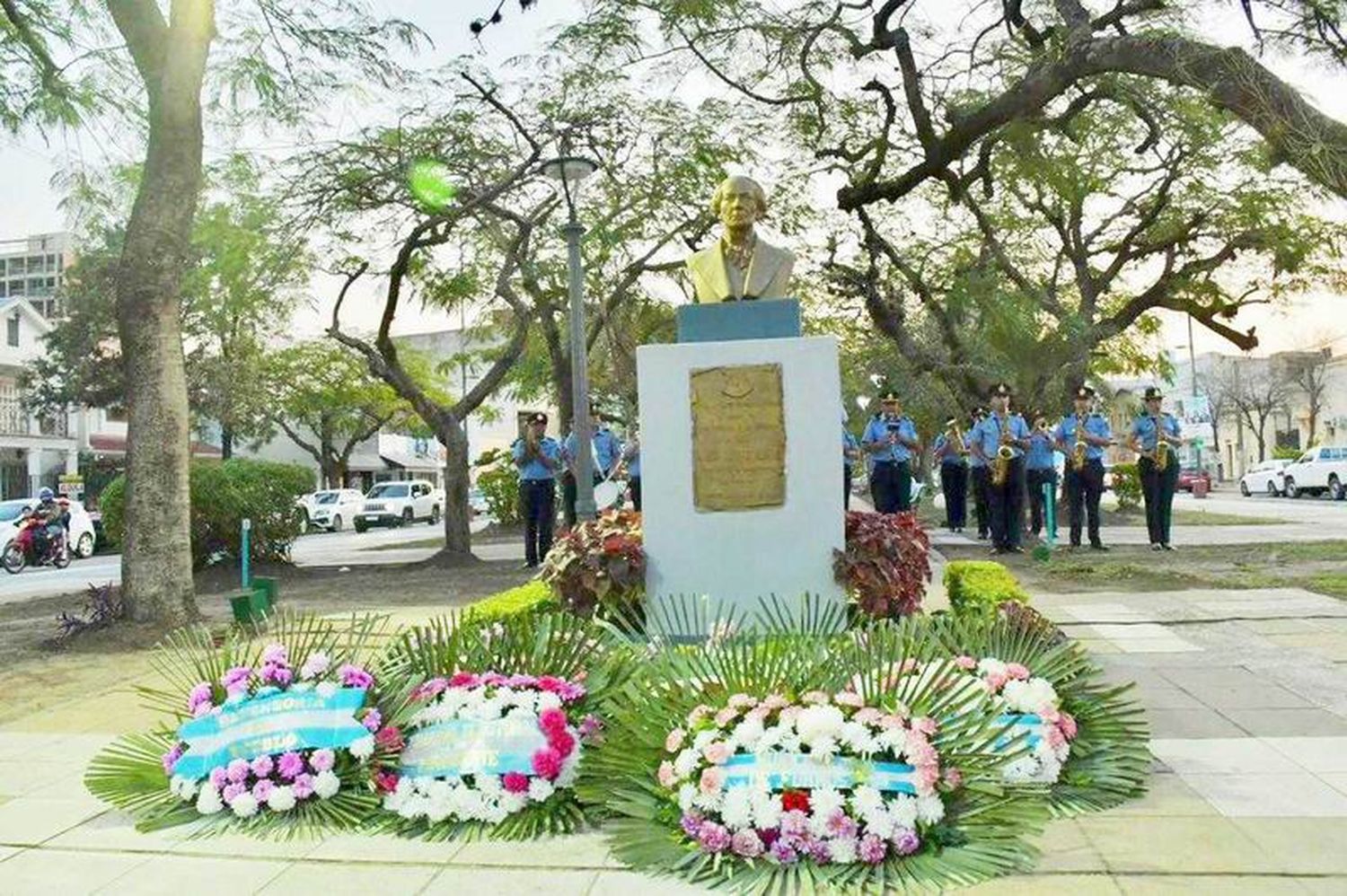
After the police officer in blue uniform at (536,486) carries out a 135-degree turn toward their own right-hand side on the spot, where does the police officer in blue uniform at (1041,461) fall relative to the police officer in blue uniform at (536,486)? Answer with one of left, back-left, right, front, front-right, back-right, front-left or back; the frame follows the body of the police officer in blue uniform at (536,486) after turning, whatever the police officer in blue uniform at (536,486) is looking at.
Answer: back-right

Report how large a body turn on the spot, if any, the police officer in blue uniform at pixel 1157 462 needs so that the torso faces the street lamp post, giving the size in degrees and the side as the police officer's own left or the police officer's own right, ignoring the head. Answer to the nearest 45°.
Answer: approximately 45° to the police officer's own right

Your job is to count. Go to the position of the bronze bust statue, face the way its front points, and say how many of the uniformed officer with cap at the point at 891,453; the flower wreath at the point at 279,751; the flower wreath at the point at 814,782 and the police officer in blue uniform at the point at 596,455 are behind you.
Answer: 2

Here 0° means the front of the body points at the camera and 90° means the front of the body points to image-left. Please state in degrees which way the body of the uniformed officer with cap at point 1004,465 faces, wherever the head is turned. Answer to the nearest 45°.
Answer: approximately 0°

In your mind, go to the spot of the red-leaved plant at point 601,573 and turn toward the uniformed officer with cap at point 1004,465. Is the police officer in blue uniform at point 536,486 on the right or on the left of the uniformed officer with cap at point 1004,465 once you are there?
left

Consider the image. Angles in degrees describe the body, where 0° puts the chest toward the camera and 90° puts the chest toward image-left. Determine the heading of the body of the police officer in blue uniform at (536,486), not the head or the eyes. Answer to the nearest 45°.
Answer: approximately 0°

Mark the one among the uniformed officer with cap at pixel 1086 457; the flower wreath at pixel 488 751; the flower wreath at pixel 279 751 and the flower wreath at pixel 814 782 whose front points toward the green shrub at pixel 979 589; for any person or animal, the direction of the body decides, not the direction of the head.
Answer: the uniformed officer with cap

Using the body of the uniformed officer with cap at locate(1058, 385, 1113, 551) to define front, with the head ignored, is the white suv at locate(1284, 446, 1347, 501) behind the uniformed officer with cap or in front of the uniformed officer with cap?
behind

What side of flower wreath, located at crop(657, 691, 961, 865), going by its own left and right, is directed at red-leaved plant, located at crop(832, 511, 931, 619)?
back
